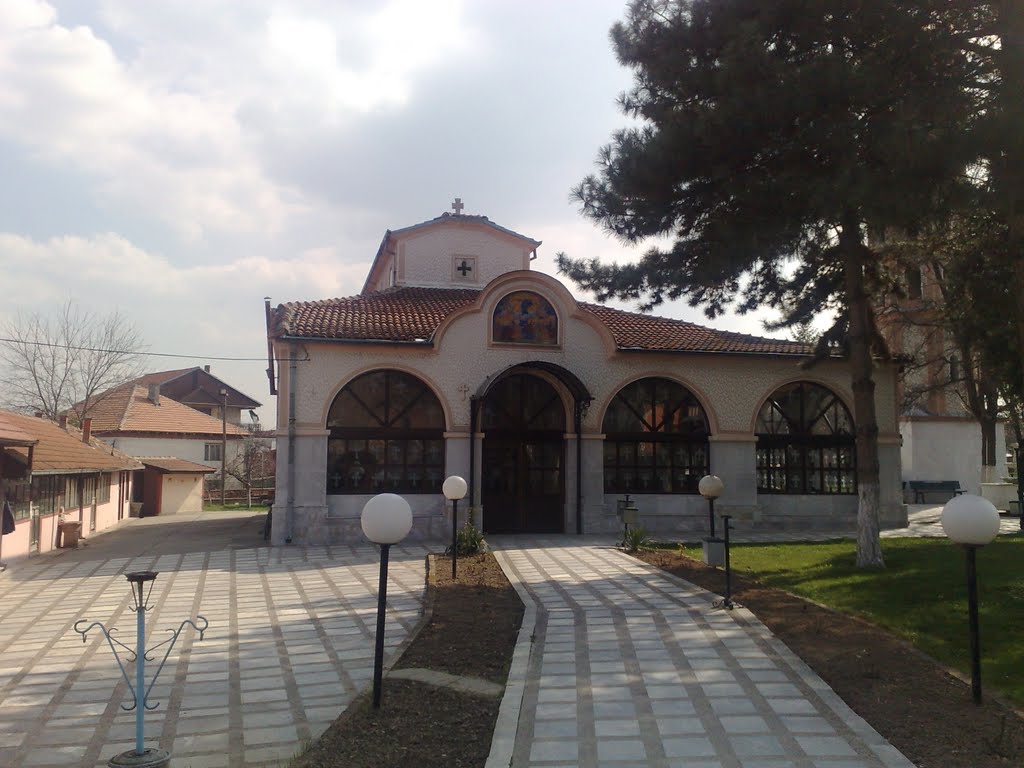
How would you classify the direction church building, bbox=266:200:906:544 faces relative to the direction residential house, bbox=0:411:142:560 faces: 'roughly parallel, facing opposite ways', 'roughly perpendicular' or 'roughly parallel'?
roughly perpendicular

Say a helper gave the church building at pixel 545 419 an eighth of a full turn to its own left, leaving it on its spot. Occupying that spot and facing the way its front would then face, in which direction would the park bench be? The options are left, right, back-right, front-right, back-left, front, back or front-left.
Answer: left

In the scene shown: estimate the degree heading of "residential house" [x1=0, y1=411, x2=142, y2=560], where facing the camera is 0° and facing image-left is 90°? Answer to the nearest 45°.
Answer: approximately 315°

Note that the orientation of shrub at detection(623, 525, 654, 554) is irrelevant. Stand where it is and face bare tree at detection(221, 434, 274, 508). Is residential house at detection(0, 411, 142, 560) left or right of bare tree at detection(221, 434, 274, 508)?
left

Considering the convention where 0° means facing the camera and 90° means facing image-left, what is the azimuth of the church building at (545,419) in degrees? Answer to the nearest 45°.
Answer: approximately 0°

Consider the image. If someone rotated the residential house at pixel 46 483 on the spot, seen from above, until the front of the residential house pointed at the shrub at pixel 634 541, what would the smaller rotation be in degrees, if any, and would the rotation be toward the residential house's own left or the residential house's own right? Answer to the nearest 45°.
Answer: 0° — it already faces it

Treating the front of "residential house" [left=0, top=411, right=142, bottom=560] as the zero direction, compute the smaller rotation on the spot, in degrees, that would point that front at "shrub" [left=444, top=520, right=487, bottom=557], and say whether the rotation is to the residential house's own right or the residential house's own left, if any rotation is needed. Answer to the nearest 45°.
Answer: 0° — it already faces it

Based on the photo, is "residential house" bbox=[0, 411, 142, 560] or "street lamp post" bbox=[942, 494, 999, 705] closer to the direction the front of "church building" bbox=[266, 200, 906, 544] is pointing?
the street lamp post
